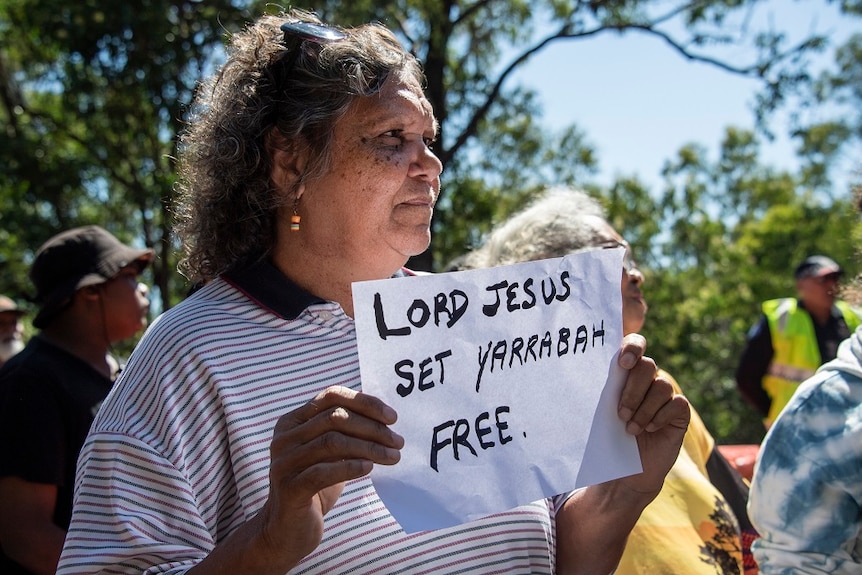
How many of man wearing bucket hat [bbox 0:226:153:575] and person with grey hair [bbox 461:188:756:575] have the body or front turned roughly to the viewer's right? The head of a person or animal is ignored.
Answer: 2

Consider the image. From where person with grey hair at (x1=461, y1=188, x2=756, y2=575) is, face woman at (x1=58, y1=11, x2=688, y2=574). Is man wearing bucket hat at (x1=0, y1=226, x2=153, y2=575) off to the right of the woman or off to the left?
right

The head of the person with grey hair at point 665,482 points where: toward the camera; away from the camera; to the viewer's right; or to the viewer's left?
to the viewer's right

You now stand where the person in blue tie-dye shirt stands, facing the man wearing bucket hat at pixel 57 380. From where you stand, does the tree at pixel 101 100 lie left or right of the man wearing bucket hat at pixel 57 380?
right

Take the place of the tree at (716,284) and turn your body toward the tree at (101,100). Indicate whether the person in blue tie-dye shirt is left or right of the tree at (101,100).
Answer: left

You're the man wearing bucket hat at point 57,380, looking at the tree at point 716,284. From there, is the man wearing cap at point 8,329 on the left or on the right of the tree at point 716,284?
left

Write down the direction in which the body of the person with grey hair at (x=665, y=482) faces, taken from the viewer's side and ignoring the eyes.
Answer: to the viewer's right

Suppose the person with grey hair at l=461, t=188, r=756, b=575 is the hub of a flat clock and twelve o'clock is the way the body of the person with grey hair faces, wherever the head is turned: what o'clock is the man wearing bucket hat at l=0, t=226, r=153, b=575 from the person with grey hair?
The man wearing bucket hat is roughly at 6 o'clock from the person with grey hair.

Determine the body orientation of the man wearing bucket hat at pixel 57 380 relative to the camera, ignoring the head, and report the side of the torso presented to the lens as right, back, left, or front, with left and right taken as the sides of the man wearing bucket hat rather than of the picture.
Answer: right

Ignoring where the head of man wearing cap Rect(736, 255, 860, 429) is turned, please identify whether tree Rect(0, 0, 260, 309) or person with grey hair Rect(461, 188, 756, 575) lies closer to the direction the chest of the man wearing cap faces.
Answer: the person with grey hair

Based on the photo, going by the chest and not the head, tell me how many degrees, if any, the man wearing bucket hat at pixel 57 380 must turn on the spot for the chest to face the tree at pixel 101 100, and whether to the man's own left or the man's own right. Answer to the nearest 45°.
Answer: approximately 90° to the man's own left
